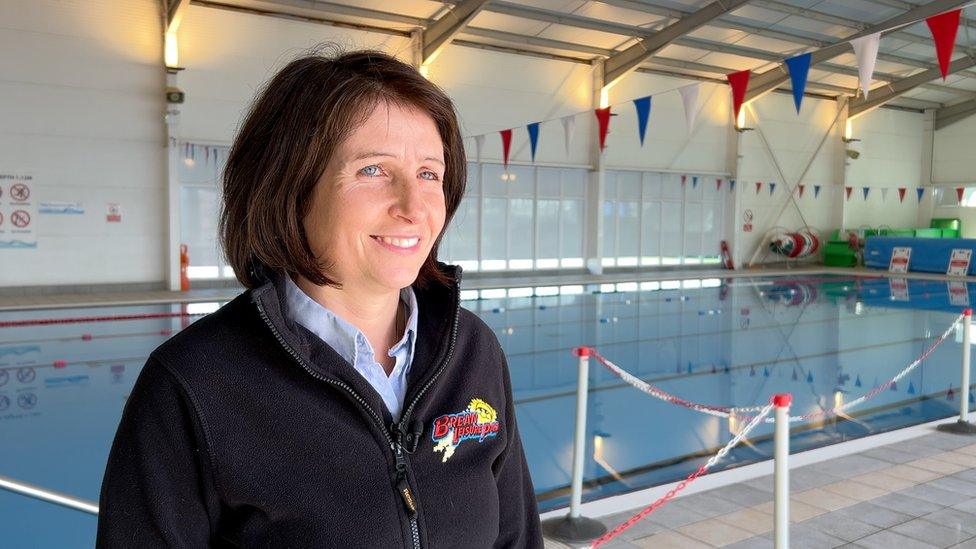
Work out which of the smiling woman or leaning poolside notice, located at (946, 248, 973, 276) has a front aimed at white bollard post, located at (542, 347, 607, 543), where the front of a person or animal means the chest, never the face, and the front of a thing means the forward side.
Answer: the leaning poolside notice

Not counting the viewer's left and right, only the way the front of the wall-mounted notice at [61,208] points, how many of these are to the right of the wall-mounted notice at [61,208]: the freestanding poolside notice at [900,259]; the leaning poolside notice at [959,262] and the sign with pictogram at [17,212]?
1

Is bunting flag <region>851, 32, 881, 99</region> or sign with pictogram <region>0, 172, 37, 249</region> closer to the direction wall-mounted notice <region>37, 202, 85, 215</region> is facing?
the bunting flag

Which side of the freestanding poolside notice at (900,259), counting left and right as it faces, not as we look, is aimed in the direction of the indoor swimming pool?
front

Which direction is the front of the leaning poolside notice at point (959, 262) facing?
toward the camera

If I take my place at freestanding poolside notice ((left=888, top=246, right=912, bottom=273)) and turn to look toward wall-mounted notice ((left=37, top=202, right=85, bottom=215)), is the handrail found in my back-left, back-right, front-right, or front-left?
front-left

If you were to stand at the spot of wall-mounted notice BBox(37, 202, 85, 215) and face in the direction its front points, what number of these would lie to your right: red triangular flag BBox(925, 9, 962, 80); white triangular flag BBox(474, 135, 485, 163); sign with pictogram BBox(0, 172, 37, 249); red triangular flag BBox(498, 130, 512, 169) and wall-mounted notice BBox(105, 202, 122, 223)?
1

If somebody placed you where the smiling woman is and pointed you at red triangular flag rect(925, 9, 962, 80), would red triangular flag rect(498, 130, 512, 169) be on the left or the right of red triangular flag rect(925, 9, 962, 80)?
left

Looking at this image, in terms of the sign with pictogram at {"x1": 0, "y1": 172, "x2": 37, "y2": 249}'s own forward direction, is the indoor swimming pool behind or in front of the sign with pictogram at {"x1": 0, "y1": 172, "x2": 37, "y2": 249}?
in front

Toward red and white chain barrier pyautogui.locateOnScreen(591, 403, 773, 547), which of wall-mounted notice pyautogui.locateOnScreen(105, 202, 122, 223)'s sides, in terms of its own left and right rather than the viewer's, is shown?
front

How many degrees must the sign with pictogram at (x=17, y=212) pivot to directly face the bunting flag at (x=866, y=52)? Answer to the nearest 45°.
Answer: approximately 45° to its left

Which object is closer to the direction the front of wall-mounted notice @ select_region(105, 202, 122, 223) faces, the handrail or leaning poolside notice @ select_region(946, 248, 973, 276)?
the handrail

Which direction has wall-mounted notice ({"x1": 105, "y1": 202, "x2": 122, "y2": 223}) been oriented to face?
toward the camera

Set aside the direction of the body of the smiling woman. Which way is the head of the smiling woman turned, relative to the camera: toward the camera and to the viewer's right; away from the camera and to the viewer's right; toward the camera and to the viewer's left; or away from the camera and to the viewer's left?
toward the camera and to the viewer's right

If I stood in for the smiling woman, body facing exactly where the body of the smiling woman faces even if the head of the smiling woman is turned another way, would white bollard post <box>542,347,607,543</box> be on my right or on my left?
on my left

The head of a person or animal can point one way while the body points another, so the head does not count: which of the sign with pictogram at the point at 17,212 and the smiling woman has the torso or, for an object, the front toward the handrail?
the sign with pictogram

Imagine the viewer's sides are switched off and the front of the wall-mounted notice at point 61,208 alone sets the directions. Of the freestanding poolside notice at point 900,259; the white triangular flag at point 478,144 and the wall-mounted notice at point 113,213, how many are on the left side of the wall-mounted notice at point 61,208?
3

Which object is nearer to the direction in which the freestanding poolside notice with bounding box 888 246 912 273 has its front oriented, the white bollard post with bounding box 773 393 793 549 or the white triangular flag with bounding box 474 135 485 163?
the white bollard post
